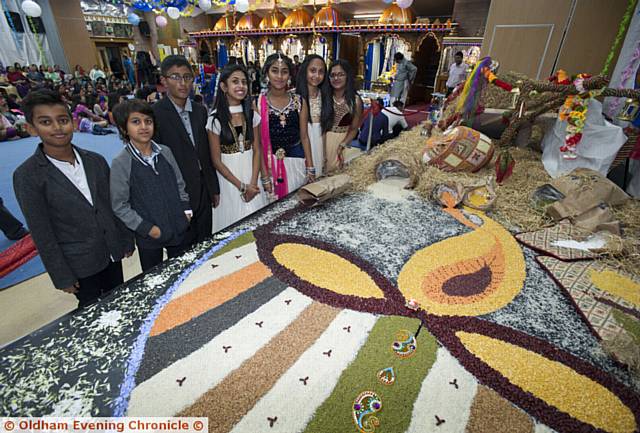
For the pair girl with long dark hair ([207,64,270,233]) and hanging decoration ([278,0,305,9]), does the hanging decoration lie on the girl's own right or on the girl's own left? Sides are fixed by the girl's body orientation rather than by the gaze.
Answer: on the girl's own left

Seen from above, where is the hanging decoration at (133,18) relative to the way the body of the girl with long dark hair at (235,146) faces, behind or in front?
behind

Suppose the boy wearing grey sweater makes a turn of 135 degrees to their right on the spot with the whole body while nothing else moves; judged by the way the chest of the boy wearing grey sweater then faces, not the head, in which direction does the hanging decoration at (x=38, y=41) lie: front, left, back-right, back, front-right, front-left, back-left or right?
right

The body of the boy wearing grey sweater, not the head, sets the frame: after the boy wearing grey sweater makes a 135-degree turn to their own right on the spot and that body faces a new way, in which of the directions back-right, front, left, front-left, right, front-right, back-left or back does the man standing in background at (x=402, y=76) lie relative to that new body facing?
back-right
